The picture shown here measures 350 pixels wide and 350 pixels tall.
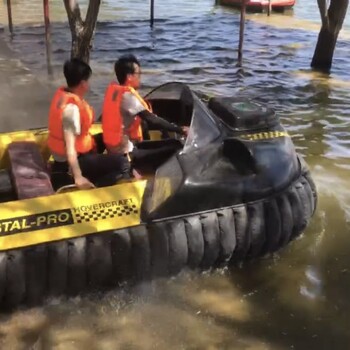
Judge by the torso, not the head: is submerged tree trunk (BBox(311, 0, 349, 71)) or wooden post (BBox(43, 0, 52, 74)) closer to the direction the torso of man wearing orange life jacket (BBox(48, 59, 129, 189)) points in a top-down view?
the submerged tree trunk

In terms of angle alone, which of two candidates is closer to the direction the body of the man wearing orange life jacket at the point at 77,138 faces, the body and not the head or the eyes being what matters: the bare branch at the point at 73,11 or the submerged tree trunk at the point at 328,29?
the submerged tree trunk

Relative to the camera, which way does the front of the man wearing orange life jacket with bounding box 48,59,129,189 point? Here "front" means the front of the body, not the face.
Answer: to the viewer's right

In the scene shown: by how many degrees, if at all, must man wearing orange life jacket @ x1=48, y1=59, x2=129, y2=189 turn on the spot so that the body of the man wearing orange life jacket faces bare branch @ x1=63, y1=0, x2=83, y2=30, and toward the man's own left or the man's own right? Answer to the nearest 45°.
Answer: approximately 90° to the man's own left

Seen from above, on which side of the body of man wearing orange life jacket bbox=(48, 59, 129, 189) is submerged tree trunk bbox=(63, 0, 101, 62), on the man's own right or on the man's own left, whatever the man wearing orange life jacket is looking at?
on the man's own left

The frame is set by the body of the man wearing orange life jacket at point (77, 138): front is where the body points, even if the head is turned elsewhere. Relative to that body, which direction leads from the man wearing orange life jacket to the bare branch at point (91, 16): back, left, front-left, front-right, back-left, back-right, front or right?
left

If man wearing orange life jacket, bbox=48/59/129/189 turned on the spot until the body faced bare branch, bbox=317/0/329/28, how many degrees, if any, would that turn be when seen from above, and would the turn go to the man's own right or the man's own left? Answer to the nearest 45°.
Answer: approximately 45° to the man's own left

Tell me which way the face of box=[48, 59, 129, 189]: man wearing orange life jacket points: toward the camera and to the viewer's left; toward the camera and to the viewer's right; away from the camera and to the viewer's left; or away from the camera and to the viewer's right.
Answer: away from the camera and to the viewer's right

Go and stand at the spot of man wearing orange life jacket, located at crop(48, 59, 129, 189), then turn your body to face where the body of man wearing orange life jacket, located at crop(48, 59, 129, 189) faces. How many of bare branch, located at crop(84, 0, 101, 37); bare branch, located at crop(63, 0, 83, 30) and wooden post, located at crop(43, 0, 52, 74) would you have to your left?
3

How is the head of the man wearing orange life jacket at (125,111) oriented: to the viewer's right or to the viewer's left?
to the viewer's right

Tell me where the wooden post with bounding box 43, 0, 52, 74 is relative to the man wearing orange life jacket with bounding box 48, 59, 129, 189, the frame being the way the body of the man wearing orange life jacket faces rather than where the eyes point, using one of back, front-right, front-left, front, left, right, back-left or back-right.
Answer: left

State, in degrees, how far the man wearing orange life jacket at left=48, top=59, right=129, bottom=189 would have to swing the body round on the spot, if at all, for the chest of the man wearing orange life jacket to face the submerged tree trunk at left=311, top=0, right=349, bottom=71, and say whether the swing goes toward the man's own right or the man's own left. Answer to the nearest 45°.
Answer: approximately 45° to the man's own left

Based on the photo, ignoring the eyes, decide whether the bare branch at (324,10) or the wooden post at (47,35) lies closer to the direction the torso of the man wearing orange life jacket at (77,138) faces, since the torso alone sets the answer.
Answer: the bare branch

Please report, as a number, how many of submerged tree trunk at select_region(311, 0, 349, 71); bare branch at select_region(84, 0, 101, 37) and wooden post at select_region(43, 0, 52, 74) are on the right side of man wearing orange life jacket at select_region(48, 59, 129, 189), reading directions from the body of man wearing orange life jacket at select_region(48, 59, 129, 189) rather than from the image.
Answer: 0
